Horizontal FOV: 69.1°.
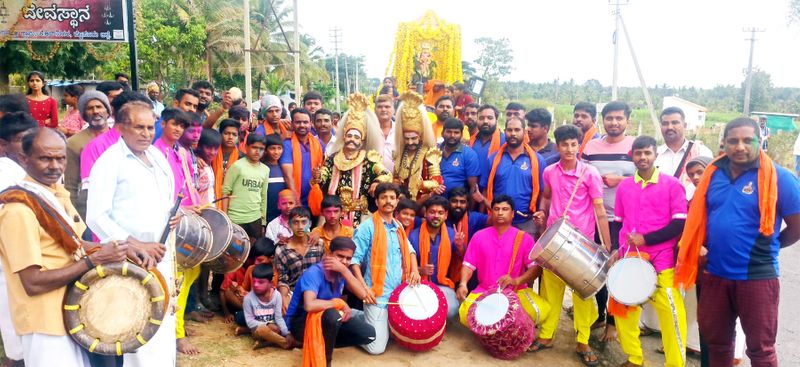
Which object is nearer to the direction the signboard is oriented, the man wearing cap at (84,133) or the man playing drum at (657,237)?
the man wearing cap

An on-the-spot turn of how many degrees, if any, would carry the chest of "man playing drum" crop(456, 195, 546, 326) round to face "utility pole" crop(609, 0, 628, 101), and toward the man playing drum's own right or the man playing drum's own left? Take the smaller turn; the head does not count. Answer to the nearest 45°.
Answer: approximately 180°

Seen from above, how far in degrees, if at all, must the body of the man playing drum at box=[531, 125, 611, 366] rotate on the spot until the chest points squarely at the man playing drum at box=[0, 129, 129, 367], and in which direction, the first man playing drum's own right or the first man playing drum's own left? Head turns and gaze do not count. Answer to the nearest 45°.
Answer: approximately 45° to the first man playing drum's own right

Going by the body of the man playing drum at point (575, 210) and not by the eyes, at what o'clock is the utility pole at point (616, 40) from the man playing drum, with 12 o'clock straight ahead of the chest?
The utility pole is roughly at 6 o'clock from the man playing drum.

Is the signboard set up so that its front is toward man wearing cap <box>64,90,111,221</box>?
yes

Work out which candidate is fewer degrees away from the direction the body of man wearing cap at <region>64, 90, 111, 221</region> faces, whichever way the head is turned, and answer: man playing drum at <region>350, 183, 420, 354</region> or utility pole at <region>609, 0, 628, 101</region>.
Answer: the man playing drum

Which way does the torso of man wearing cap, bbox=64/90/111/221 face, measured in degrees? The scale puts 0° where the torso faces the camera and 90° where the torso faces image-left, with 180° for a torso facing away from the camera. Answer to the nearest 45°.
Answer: approximately 0°
